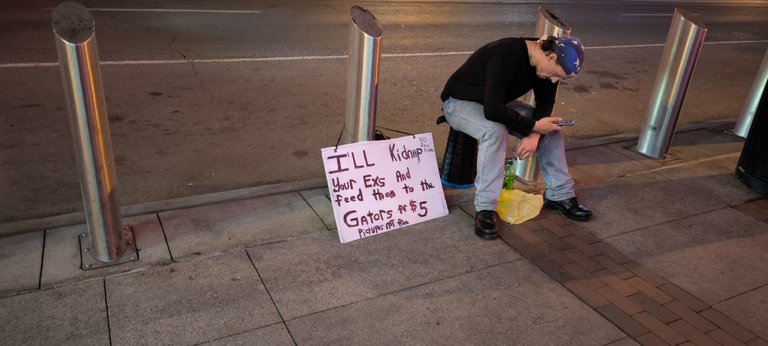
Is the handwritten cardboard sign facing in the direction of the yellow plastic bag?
no

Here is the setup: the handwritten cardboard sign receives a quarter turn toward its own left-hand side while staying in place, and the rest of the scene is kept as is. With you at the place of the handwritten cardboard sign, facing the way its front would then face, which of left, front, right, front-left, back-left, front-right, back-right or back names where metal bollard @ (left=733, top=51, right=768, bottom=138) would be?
front-left

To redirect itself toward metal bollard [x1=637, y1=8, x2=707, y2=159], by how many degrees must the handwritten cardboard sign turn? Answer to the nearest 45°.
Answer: approximately 135° to its left

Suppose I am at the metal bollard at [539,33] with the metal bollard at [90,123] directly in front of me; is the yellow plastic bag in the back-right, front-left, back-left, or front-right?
front-left

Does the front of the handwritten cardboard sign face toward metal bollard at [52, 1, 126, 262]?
no

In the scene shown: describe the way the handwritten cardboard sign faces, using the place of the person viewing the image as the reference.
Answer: facing the viewer

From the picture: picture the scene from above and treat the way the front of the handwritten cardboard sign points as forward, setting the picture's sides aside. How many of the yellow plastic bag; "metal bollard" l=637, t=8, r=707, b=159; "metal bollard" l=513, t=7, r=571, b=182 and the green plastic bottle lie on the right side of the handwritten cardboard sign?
0

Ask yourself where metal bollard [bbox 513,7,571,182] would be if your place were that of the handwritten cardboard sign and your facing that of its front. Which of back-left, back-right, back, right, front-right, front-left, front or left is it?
back-left
